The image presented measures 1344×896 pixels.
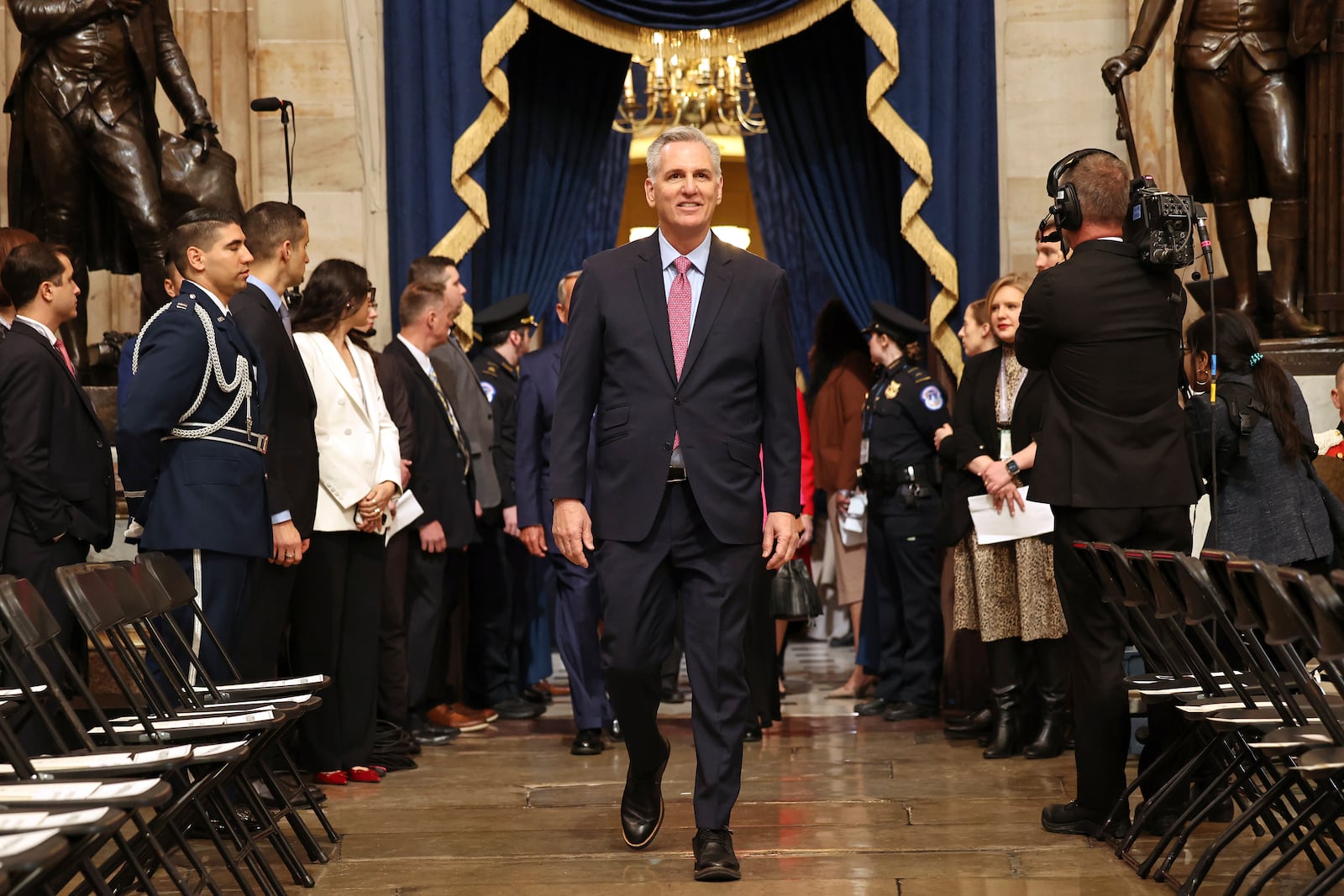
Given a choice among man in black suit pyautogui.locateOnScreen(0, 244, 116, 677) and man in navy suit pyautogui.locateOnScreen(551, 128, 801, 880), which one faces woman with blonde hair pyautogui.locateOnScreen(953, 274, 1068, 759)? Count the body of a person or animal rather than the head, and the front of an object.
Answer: man in black suit pyautogui.locateOnScreen(0, 244, 116, 677)

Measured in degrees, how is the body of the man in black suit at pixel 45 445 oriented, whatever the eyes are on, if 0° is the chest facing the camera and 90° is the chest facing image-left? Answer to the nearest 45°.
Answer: approximately 270°

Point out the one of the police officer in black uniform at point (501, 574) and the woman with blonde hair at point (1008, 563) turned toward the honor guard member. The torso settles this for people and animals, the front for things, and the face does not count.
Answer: the woman with blonde hair

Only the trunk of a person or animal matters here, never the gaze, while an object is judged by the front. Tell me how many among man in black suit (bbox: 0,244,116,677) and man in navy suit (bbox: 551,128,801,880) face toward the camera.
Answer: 1

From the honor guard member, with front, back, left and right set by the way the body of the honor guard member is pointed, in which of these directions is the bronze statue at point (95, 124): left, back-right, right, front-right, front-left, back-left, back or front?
left

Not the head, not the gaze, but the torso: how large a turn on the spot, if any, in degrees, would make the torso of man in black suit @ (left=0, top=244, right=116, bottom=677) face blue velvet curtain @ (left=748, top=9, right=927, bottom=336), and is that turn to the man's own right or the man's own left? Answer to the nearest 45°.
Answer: approximately 45° to the man's own left

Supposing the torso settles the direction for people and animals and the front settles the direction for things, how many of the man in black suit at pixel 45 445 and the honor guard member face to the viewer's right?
2
